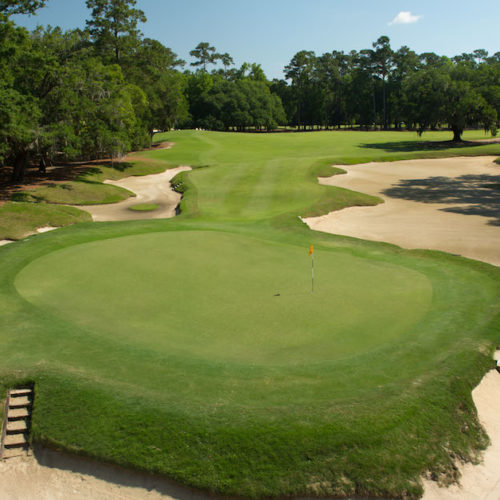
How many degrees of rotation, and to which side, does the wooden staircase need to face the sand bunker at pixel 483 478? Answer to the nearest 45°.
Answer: approximately 45° to its left

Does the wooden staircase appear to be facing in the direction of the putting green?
no

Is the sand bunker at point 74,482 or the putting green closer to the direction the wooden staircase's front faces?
the sand bunker

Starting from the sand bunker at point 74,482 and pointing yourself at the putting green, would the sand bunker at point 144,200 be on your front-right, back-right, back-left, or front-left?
front-left

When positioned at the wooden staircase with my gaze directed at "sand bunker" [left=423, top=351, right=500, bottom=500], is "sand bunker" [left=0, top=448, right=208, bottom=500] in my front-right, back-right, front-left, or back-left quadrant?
front-right

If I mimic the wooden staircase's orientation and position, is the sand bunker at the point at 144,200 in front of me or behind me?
behind

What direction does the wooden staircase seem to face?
toward the camera

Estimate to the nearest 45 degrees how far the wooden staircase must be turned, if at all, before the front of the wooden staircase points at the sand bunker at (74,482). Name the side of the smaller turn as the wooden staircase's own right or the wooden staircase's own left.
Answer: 0° — it already faces it
